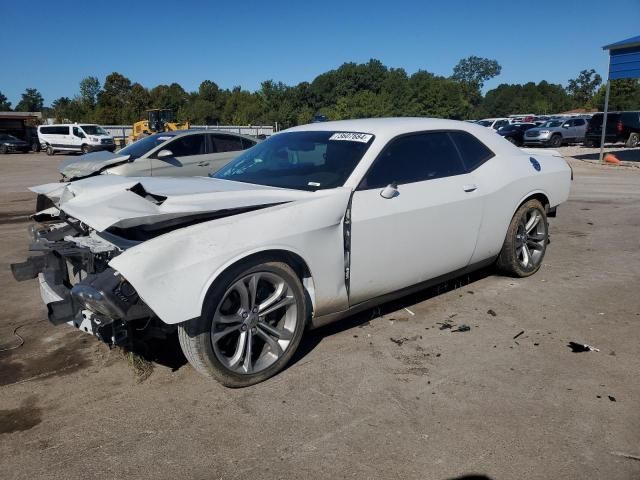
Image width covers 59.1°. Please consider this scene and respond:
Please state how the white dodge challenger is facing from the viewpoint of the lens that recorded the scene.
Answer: facing the viewer and to the left of the viewer

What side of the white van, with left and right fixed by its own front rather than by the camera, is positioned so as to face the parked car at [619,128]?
front

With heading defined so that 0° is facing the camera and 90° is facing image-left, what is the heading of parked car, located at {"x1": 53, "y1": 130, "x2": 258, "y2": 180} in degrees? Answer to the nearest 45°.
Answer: approximately 45°

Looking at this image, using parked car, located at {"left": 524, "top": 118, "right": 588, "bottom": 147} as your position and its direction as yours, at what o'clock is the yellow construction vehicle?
The yellow construction vehicle is roughly at 1 o'clock from the parked car.

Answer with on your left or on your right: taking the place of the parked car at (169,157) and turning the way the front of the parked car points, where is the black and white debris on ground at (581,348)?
on your left

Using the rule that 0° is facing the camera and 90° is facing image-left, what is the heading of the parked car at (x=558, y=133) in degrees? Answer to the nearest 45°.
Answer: approximately 45°

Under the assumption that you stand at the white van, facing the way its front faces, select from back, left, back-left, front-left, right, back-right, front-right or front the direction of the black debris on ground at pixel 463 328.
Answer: front-right

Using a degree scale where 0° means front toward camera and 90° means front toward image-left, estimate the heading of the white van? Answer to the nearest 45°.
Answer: approximately 315°

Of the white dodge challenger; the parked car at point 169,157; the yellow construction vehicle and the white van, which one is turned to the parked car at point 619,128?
the white van

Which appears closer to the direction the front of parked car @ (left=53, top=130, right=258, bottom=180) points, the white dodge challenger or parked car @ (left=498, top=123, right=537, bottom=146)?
the white dodge challenger

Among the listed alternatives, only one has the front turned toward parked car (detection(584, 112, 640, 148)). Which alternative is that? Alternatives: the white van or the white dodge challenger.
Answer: the white van

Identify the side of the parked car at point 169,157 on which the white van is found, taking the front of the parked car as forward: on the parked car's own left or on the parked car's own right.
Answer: on the parked car's own right
